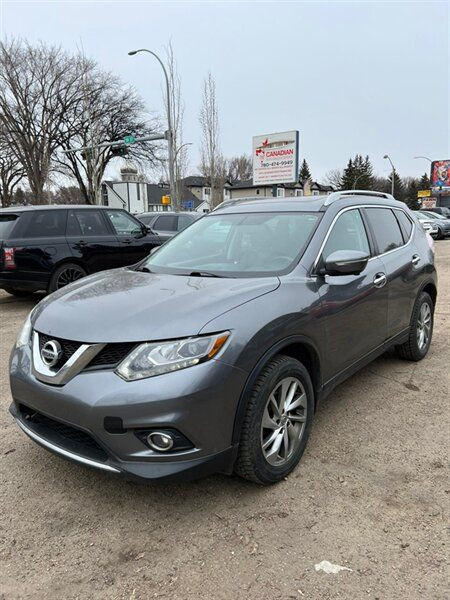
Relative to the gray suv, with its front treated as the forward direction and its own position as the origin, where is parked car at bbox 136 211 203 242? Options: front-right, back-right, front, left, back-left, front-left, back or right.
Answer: back-right

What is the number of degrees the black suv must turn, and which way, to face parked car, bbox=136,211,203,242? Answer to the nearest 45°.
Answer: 0° — it already faces it

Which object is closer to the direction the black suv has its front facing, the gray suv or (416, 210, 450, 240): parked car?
the parked car

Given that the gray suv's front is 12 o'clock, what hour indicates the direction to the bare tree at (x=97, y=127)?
The bare tree is roughly at 4 o'clock from the gray suv.

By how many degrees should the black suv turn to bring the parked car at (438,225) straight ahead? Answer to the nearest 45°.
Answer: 0° — it already faces it

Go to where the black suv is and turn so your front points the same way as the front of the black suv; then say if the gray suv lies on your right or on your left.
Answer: on your right

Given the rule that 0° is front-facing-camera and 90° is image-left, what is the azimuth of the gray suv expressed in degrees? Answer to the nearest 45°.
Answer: approximately 45°

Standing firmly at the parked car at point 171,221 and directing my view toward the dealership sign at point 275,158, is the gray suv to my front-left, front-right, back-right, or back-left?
back-right

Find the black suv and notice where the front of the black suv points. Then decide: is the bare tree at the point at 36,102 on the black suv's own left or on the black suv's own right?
on the black suv's own left

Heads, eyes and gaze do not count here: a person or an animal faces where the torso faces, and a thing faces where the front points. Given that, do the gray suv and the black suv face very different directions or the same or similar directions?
very different directions

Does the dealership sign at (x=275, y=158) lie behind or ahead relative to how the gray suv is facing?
behind

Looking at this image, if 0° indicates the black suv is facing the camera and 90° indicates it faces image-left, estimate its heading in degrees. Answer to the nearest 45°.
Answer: approximately 225°

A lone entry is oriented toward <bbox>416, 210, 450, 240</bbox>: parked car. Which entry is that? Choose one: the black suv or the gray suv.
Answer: the black suv

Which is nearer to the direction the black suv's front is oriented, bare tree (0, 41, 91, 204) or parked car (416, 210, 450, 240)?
the parked car
